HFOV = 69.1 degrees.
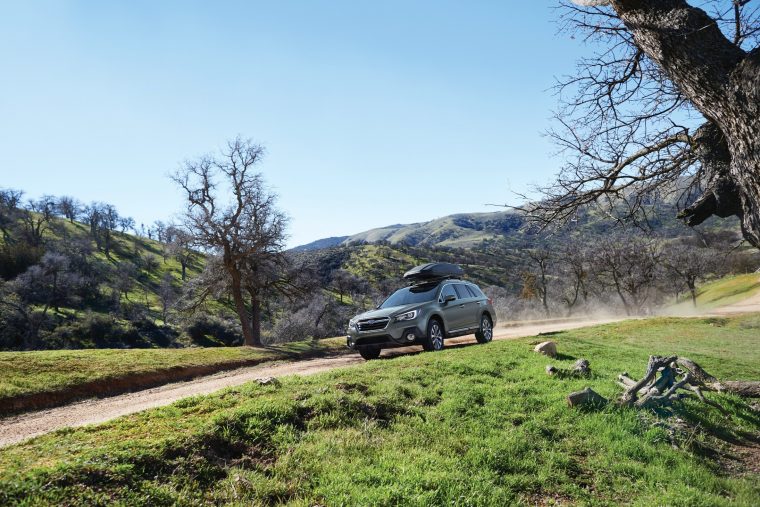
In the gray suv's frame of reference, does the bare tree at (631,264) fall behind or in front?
behind

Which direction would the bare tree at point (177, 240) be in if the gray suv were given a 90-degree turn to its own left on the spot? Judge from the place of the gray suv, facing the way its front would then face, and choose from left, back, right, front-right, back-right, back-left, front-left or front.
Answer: back

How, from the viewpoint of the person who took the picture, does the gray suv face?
facing the viewer and to the left of the viewer

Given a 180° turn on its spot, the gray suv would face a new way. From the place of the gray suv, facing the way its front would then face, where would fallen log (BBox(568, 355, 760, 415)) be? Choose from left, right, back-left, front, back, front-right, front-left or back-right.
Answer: right

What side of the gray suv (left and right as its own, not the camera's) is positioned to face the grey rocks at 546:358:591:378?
left

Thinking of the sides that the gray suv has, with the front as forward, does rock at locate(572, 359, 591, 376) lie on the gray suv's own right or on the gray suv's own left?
on the gray suv's own left
